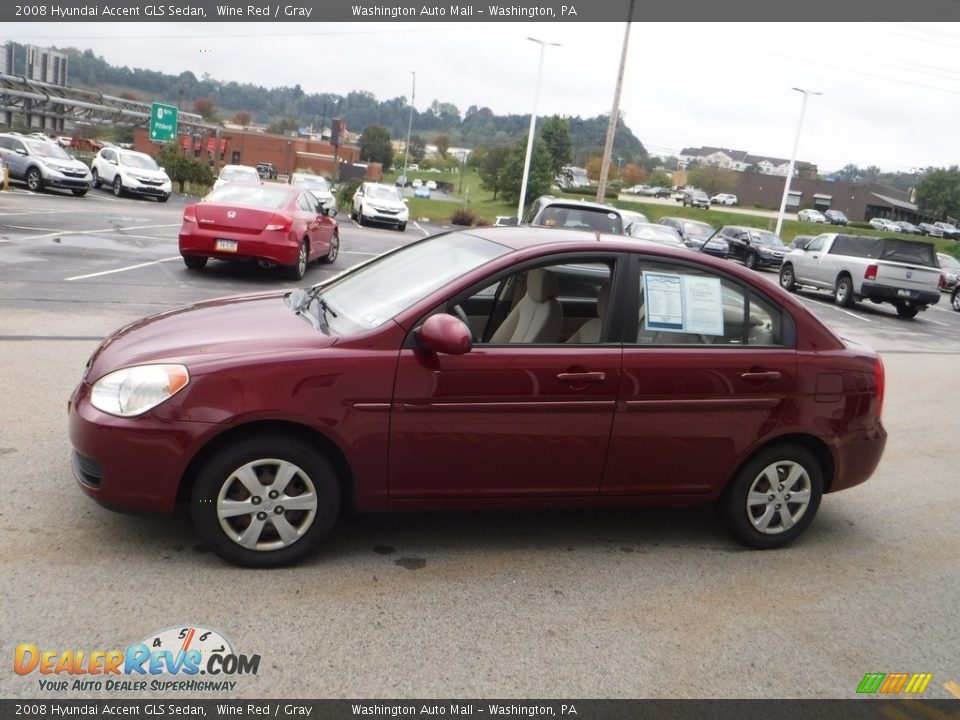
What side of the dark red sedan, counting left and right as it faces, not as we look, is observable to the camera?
left

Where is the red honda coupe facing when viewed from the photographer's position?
facing away from the viewer and to the right of the viewer

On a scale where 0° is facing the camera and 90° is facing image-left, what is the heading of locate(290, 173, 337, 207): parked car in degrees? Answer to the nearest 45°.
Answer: approximately 315°

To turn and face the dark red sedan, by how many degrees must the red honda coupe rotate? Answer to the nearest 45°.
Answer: approximately 135° to its right

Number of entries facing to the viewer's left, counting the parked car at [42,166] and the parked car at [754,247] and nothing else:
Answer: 0

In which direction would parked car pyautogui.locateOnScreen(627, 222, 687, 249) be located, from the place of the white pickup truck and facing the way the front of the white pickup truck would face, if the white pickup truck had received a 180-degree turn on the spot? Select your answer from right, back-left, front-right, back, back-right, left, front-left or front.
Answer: right

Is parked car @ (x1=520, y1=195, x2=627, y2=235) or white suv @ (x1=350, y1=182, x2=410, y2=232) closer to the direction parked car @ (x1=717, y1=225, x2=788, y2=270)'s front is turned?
the parked car

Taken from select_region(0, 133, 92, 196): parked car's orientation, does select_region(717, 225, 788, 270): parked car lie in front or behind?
in front

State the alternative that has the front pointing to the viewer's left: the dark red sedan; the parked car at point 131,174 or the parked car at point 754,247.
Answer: the dark red sedan

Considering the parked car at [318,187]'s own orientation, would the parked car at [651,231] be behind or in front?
in front
